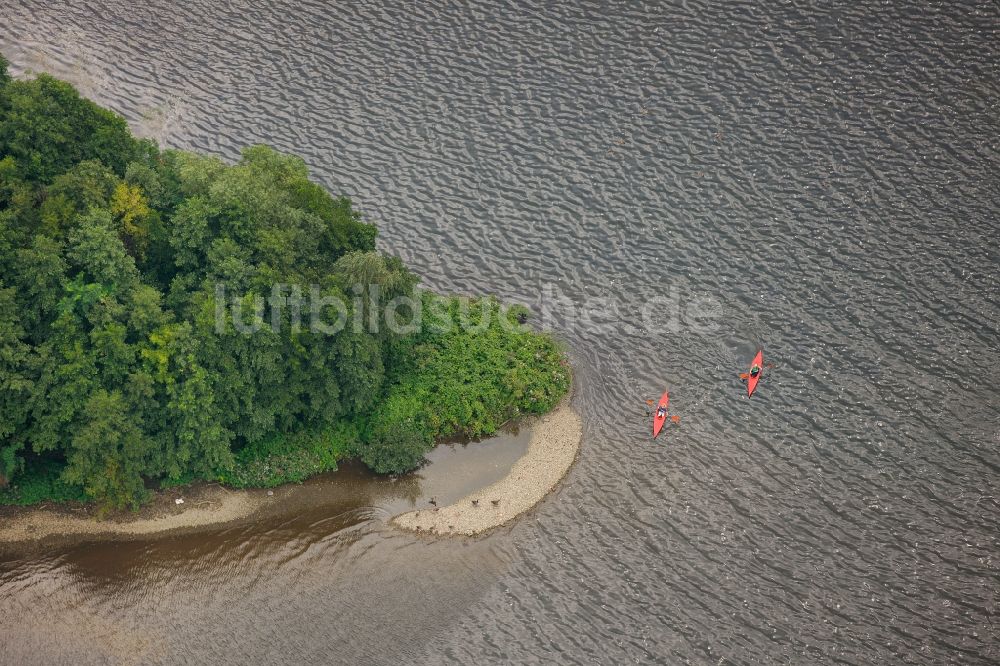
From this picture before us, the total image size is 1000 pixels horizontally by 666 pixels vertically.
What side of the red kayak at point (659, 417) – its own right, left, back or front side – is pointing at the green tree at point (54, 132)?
right

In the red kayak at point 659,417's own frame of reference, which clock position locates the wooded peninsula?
The wooded peninsula is roughly at 2 o'clock from the red kayak.

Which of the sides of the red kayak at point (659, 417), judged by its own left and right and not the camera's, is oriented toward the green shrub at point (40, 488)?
right

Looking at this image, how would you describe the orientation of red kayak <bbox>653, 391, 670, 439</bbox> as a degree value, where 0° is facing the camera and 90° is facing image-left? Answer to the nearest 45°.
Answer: approximately 0°
